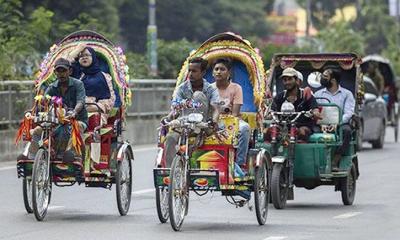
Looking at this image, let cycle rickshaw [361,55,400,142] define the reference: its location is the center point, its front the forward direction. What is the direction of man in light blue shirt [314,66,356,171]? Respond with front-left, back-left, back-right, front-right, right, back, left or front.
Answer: front

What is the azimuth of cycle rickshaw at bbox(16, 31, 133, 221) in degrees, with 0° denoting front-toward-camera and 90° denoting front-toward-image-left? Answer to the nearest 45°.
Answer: approximately 0°

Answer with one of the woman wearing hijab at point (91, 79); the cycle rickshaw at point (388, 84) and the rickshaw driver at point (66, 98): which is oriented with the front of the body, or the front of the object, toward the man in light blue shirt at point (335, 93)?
the cycle rickshaw

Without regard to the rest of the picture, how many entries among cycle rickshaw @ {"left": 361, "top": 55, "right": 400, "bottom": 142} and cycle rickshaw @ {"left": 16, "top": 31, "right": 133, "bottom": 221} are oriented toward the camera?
2

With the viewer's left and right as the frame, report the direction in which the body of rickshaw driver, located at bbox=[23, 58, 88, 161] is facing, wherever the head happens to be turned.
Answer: facing the viewer and to the left of the viewer

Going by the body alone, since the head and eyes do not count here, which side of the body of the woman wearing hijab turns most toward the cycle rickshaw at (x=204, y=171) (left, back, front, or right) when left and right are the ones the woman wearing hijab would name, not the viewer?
left

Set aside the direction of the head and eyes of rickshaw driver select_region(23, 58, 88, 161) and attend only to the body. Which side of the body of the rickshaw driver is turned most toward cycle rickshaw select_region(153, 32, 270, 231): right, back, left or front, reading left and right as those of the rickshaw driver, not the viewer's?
left

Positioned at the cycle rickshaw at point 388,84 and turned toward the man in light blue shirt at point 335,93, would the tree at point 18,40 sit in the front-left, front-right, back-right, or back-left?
front-right

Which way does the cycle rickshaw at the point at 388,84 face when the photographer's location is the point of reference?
facing the viewer
